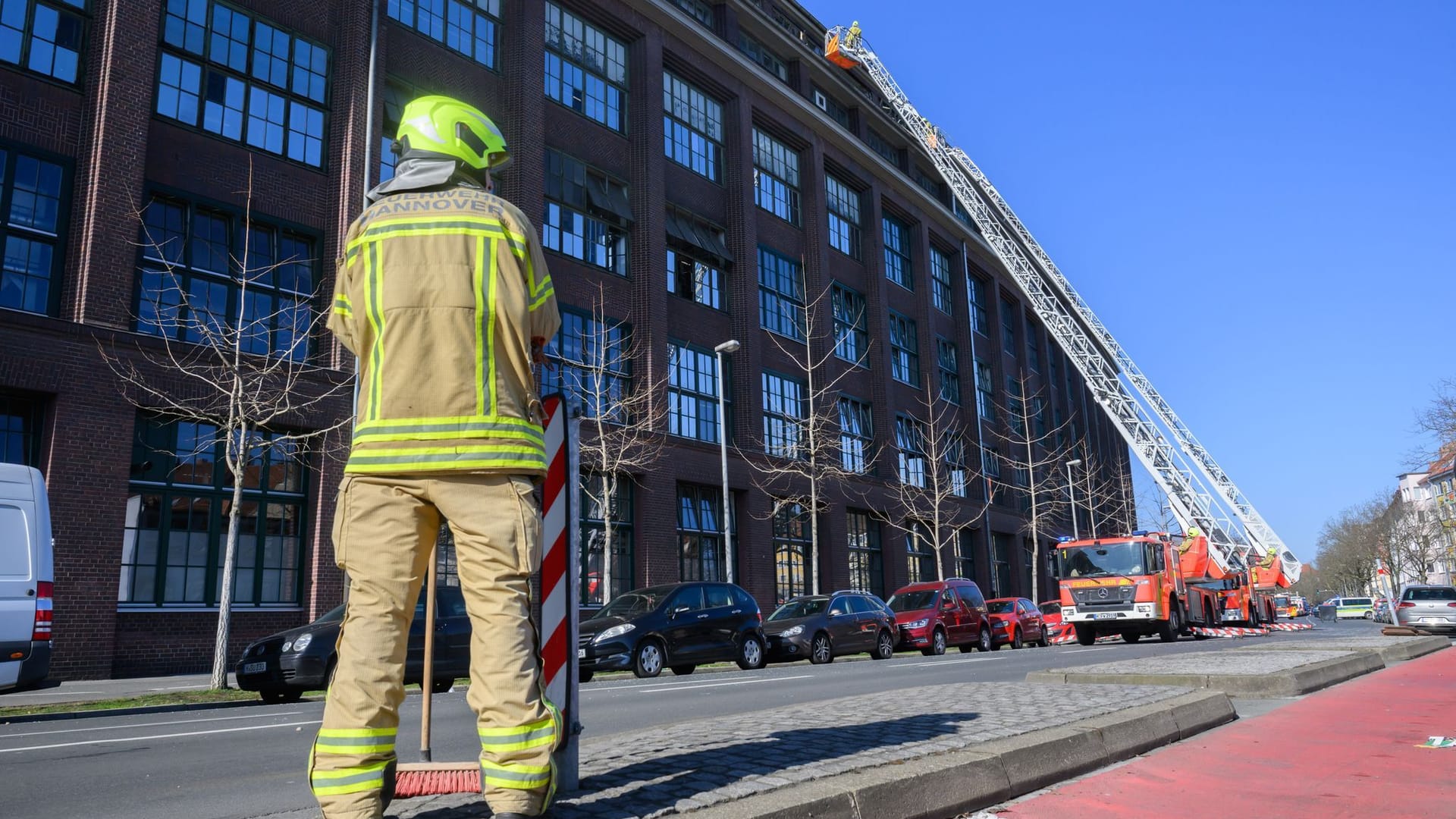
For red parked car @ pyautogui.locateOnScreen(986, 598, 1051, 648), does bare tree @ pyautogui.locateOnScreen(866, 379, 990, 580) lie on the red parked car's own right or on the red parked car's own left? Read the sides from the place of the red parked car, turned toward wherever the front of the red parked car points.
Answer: on the red parked car's own right

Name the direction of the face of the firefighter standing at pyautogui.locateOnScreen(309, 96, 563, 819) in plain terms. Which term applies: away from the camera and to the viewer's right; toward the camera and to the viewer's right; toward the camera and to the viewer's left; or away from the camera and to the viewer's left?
away from the camera and to the viewer's right

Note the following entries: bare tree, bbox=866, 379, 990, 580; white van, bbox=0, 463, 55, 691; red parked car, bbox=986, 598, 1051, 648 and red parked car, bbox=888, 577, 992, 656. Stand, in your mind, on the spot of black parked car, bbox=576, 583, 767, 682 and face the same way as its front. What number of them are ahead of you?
1

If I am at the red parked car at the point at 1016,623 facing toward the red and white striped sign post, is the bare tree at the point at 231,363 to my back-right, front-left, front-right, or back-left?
front-right

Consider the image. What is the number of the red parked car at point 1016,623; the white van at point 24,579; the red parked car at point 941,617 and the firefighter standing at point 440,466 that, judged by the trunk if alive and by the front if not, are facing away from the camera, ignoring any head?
1

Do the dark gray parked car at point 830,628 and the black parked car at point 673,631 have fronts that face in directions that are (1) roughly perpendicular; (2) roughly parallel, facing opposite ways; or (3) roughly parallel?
roughly parallel

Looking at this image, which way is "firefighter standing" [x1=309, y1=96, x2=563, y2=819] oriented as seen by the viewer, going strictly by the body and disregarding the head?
away from the camera

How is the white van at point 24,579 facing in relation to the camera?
to the viewer's left

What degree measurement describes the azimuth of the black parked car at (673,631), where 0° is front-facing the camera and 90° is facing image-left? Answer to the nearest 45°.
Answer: approximately 45°

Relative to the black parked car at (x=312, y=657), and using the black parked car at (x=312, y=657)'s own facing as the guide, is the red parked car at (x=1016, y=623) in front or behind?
behind

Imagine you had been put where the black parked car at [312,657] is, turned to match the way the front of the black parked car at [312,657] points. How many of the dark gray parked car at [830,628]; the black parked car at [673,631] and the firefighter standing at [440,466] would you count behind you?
2

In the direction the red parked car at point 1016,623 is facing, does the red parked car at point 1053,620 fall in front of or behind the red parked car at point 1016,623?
behind

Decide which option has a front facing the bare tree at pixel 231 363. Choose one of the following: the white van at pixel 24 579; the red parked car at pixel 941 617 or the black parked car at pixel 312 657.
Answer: the red parked car
